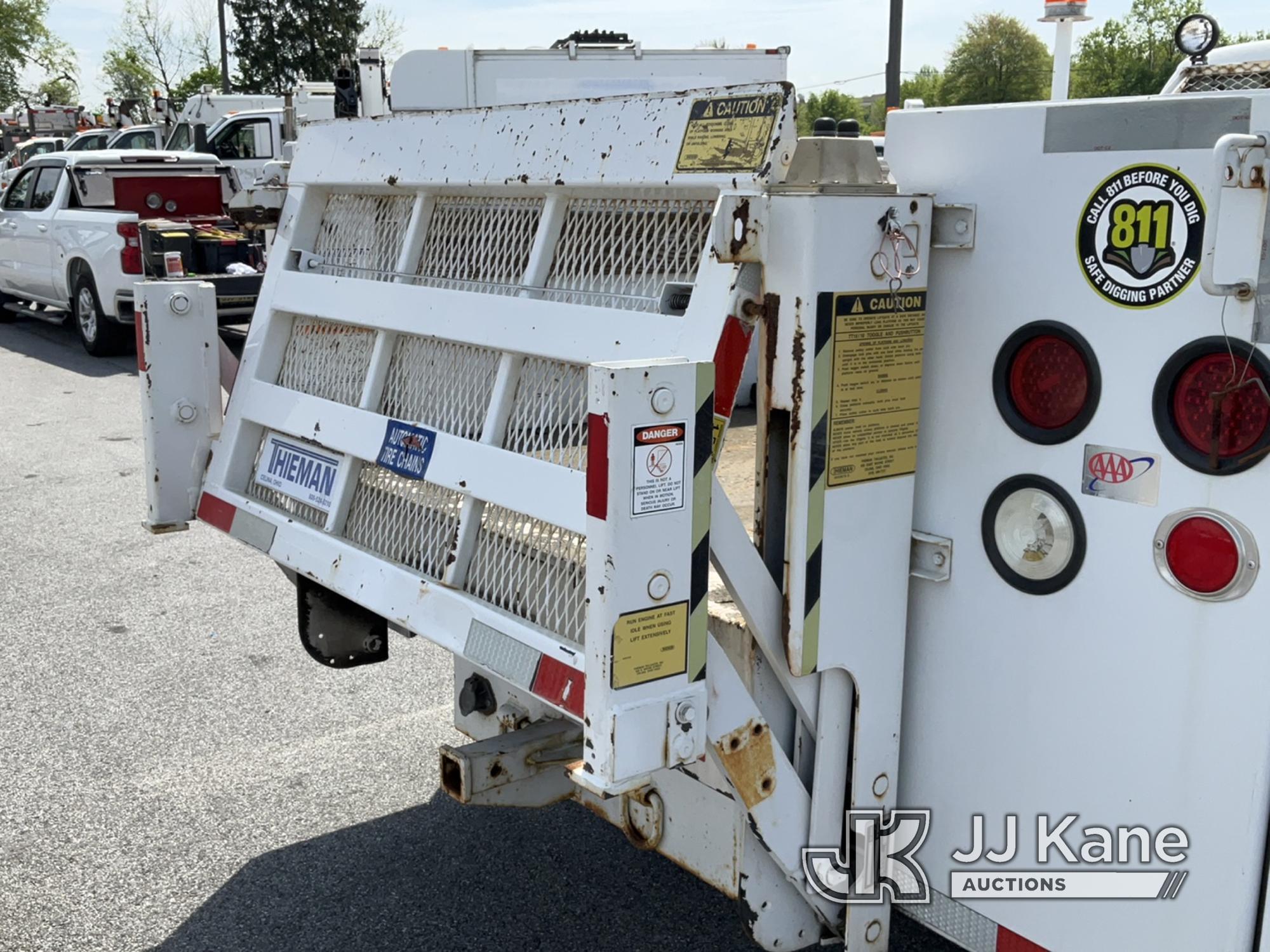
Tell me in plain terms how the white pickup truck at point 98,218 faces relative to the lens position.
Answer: facing away from the viewer and to the left of the viewer

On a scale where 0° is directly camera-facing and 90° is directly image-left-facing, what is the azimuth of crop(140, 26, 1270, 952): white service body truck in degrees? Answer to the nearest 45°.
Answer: approximately 225°

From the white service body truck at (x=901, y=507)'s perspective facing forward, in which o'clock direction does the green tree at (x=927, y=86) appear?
The green tree is roughly at 11 o'clock from the white service body truck.

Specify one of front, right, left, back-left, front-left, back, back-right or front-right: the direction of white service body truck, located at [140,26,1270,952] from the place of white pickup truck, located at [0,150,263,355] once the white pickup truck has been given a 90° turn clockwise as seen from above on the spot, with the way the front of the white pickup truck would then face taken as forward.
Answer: back-right

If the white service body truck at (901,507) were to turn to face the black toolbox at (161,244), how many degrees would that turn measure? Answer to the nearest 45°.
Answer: approximately 90° to its left

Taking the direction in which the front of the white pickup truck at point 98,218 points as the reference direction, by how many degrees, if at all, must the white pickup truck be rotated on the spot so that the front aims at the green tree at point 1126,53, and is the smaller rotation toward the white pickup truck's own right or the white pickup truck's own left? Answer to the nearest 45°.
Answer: approximately 90° to the white pickup truck's own right

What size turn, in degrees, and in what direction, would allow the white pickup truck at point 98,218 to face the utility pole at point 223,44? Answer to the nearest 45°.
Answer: approximately 45° to its right

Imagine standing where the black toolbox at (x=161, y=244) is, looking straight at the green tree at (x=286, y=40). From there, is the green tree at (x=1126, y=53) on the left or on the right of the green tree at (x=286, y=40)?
right

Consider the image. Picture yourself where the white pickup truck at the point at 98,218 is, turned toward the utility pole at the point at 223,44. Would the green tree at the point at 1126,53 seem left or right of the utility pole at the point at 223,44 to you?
right

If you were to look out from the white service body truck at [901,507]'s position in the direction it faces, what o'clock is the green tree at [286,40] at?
The green tree is roughly at 10 o'clock from the white service body truck.

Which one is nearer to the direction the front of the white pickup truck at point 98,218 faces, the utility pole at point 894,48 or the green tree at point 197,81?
the green tree

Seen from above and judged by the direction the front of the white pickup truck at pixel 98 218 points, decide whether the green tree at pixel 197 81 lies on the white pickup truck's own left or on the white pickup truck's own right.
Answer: on the white pickup truck's own right

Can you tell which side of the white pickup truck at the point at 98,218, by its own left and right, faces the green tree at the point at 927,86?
right
